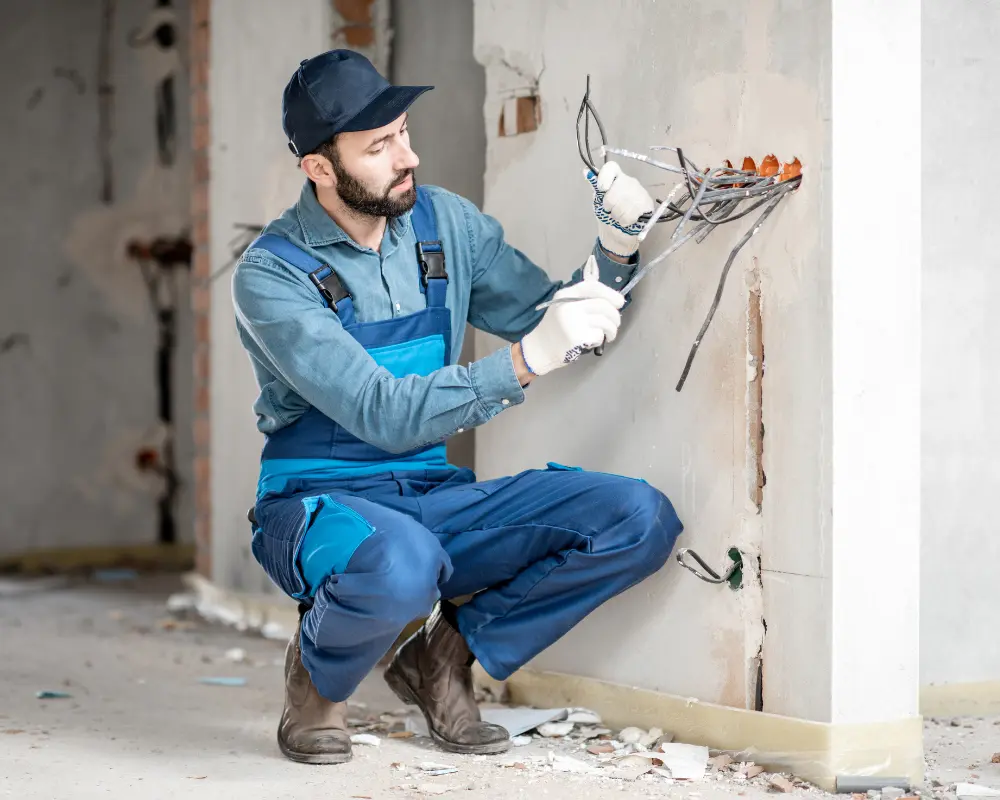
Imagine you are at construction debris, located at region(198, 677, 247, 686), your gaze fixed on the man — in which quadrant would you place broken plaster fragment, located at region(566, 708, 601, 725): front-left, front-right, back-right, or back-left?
front-left

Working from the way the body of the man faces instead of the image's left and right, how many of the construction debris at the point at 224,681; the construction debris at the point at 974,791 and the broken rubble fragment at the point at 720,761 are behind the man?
1

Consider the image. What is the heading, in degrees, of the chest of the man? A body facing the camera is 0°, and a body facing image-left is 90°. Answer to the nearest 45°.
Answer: approximately 315°

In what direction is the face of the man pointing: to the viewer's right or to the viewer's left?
to the viewer's right

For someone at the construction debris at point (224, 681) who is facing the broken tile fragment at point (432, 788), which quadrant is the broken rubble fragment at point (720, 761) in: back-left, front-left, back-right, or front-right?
front-left

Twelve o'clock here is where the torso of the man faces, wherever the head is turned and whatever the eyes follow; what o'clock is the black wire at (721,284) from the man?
The black wire is roughly at 11 o'clock from the man.

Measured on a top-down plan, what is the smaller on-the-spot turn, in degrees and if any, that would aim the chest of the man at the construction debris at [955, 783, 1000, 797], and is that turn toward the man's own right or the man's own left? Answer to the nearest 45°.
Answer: approximately 45° to the man's own left

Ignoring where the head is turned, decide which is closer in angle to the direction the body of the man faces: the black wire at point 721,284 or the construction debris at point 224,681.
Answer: the black wire

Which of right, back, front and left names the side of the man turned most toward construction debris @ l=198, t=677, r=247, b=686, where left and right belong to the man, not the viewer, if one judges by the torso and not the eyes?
back

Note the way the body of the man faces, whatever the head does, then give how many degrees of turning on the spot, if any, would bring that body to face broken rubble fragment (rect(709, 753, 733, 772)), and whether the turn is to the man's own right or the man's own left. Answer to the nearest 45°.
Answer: approximately 45° to the man's own left
